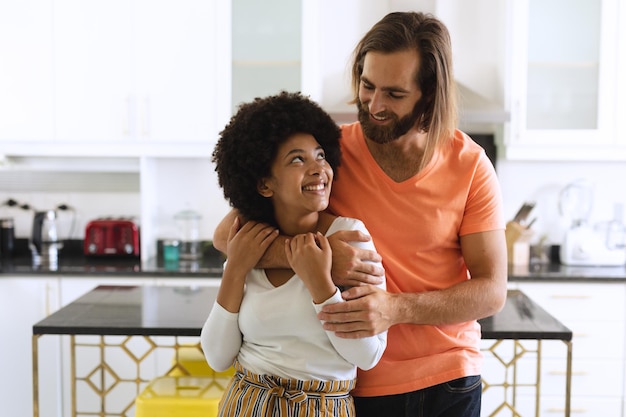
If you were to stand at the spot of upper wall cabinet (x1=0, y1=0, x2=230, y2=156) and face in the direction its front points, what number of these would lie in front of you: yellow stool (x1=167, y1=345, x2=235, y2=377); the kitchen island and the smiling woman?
3

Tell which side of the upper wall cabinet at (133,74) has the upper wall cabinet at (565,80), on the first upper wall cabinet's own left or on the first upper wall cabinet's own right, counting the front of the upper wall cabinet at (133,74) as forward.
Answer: on the first upper wall cabinet's own left

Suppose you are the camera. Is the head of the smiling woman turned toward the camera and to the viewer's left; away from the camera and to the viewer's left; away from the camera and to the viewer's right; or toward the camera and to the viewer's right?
toward the camera and to the viewer's right

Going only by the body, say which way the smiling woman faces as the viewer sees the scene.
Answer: toward the camera

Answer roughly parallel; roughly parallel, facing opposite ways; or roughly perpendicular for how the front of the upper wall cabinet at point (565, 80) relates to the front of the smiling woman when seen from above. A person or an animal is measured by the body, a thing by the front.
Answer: roughly parallel

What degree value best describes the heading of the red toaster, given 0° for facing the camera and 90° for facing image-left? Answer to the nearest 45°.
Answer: approximately 0°

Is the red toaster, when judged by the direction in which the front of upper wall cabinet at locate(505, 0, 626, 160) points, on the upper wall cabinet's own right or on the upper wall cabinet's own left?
on the upper wall cabinet's own right

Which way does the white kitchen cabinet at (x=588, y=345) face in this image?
toward the camera

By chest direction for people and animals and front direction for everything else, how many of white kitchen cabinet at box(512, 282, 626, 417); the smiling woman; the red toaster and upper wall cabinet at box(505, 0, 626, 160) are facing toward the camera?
4

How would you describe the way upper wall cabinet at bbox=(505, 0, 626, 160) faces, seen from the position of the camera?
facing the viewer

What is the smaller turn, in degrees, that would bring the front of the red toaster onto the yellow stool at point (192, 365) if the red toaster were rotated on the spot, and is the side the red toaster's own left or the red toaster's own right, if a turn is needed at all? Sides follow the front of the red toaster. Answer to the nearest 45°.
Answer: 0° — it already faces it

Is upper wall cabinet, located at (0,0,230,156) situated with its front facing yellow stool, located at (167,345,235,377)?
yes

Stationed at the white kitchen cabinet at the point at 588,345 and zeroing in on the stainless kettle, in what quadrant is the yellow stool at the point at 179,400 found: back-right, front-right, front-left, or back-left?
front-left

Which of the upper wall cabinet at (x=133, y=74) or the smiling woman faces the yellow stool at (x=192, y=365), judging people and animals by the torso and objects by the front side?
the upper wall cabinet
